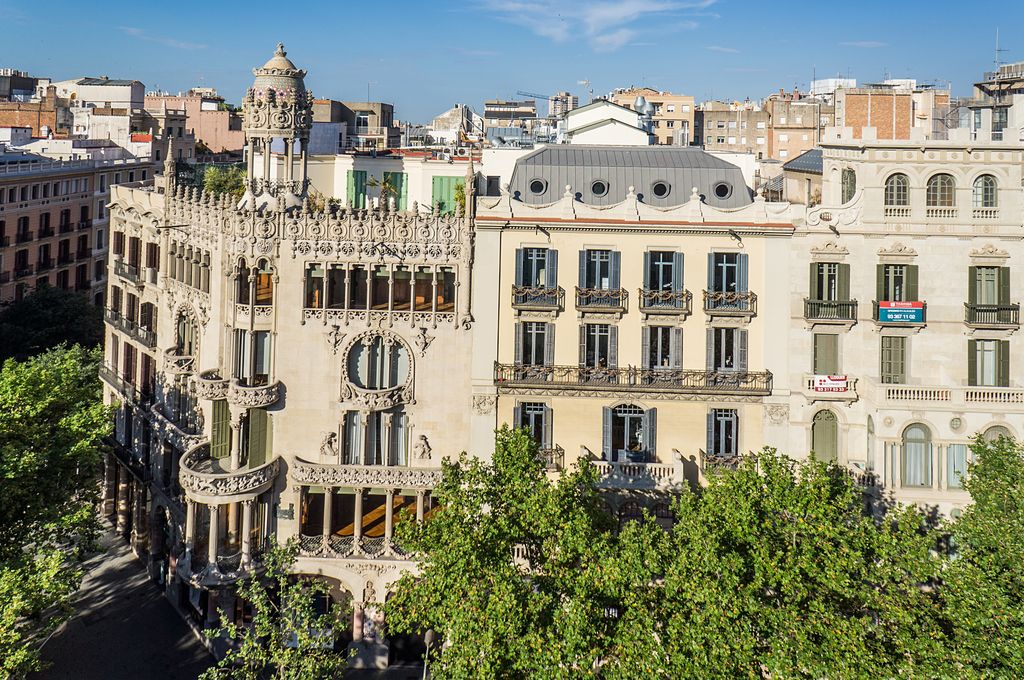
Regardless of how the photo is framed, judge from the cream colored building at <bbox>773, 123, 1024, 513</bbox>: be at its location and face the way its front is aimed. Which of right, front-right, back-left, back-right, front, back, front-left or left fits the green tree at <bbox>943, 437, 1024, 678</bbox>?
front

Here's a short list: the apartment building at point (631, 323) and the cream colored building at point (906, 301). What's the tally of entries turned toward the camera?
2

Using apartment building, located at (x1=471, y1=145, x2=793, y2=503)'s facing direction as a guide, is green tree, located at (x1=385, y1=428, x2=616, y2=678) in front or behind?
in front

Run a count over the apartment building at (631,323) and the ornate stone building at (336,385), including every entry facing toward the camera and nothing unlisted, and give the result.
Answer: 2

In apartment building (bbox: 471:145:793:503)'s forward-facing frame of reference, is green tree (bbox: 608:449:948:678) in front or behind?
in front

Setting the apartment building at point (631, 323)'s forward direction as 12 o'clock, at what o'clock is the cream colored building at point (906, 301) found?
The cream colored building is roughly at 9 o'clock from the apartment building.

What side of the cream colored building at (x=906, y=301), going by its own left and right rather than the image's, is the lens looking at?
front

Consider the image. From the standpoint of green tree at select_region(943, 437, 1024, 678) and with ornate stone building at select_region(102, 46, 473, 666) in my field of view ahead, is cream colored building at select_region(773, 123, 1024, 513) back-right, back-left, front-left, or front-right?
front-right

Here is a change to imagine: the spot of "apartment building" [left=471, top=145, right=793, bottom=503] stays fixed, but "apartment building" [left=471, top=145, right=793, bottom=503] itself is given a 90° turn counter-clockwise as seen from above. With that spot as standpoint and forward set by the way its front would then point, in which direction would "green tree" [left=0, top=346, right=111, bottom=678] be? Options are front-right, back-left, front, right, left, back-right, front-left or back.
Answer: back

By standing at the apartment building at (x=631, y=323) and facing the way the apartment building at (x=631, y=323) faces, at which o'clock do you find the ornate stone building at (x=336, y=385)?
The ornate stone building is roughly at 3 o'clock from the apartment building.

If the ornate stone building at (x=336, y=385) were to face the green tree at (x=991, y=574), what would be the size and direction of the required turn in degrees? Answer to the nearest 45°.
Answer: approximately 45° to its left

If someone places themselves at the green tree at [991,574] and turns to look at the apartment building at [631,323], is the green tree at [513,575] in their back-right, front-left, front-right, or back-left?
front-left

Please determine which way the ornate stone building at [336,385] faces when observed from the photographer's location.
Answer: facing the viewer

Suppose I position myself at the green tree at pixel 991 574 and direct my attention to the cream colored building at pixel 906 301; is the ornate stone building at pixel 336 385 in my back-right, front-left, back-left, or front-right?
front-left

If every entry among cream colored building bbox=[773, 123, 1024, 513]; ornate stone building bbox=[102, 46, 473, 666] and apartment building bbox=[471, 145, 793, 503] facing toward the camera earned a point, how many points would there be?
3
